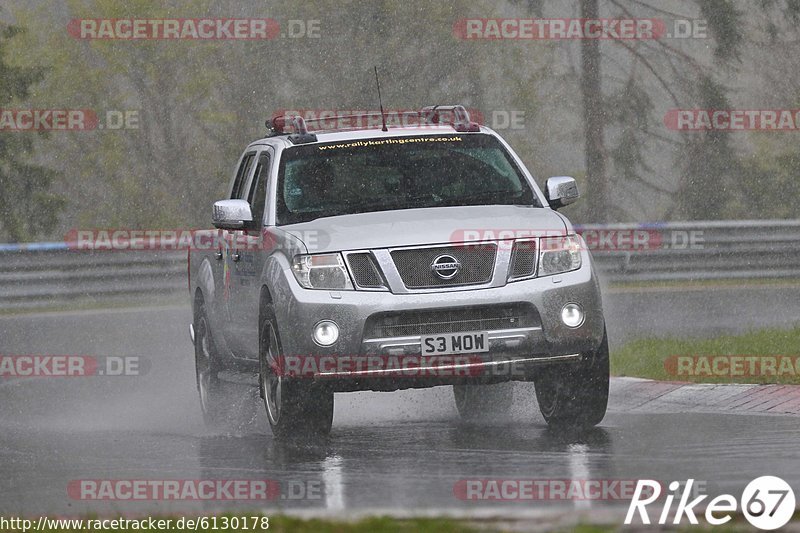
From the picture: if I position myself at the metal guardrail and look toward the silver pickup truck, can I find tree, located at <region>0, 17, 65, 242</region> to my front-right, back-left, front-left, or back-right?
back-right

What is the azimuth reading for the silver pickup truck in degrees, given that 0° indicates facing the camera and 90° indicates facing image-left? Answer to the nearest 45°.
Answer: approximately 0°

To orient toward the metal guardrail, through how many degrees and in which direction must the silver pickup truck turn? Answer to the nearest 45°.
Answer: approximately 180°

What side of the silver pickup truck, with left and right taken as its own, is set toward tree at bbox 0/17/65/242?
back
